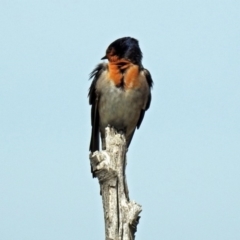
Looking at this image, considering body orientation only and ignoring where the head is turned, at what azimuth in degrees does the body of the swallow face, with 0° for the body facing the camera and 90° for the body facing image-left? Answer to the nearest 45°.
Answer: approximately 0°
